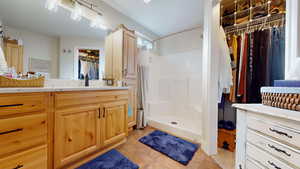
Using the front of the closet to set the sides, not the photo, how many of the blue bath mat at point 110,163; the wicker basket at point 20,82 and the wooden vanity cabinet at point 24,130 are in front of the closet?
3

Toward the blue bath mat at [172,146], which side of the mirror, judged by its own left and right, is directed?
front

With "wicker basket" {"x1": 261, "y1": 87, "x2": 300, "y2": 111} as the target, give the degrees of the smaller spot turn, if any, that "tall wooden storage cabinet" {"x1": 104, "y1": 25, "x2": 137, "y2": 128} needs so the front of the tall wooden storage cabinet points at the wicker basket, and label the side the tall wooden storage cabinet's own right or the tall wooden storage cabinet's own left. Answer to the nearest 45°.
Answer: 0° — it already faces it

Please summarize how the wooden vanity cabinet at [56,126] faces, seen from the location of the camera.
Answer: facing the viewer and to the right of the viewer

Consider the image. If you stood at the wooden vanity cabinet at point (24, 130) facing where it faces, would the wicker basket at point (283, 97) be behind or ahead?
ahead

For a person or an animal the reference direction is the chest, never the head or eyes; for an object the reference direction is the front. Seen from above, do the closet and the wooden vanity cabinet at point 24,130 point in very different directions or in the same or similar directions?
very different directions

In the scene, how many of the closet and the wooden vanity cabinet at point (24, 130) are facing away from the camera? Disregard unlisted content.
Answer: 0

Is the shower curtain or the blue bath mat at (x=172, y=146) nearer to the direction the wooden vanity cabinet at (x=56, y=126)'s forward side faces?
the blue bath mat

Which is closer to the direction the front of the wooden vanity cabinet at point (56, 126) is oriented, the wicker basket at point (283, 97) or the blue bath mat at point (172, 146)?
the wicker basket

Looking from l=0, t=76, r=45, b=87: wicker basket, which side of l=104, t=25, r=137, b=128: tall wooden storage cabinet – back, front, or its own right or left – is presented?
right

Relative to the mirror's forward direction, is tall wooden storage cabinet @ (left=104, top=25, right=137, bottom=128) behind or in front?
in front

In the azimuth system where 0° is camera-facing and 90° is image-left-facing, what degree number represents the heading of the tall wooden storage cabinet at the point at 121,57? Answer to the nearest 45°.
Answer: approximately 315°
